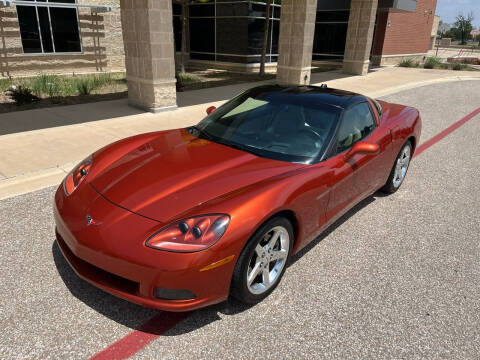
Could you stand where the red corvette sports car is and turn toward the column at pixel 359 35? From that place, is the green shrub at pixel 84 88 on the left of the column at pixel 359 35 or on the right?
left

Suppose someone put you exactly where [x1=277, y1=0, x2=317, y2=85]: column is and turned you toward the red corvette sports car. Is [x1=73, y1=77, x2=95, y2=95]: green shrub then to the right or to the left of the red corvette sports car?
right

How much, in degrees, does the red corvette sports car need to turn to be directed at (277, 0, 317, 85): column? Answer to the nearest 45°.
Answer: approximately 135° to its right

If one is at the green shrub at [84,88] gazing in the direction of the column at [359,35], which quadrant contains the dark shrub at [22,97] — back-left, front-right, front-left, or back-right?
back-right

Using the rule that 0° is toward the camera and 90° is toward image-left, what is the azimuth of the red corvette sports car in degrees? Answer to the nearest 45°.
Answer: approximately 45°

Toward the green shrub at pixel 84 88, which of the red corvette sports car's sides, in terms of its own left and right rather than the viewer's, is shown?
right

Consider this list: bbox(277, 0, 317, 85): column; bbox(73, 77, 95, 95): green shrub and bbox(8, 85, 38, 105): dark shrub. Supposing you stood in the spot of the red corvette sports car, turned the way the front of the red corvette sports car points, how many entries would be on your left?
0

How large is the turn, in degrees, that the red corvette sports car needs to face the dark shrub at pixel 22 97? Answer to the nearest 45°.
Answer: approximately 90° to its right

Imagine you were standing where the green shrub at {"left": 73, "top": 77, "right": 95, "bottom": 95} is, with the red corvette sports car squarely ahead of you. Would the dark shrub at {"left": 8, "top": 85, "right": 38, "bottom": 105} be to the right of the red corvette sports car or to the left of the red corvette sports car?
right

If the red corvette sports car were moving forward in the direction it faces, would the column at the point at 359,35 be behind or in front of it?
behind
